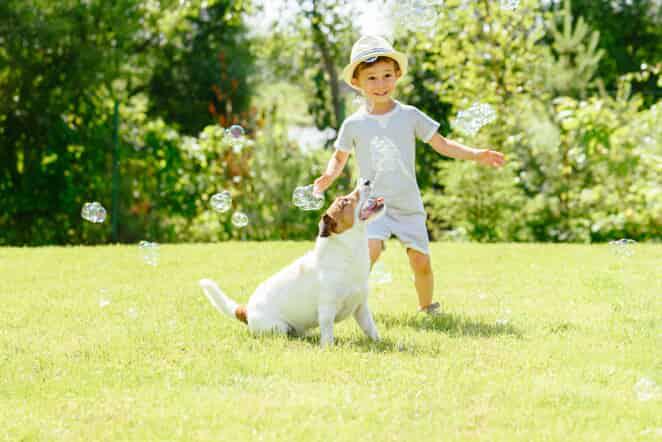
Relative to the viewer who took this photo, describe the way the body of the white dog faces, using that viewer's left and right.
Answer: facing to the right of the viewer

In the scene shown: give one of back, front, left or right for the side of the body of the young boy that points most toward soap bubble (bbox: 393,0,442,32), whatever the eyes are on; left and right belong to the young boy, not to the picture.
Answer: back

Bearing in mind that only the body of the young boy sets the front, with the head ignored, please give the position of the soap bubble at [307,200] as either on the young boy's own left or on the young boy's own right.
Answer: on the young boy's own right

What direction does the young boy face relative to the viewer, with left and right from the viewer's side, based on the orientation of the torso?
facing the viewer

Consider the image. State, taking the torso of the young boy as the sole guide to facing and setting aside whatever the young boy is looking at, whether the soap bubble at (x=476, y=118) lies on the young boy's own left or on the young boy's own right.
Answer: on the young boy's own left

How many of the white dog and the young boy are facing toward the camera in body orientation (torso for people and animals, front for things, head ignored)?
1

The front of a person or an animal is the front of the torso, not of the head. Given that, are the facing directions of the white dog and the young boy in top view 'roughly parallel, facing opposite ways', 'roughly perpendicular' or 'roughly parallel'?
roughly perpendicular

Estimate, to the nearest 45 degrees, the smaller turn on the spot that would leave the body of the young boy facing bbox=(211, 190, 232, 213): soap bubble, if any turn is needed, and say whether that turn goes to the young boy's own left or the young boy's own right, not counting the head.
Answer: approximately 135° to the young boy's own right
